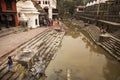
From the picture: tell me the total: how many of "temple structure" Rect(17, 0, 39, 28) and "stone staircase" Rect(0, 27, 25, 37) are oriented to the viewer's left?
0

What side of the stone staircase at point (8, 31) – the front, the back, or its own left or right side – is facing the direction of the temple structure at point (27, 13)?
left

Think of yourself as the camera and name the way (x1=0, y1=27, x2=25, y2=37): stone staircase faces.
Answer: facing the viewer and to the right of the viewer

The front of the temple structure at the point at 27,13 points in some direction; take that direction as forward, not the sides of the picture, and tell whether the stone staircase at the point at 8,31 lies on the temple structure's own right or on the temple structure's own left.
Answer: on the temple structure's own right
